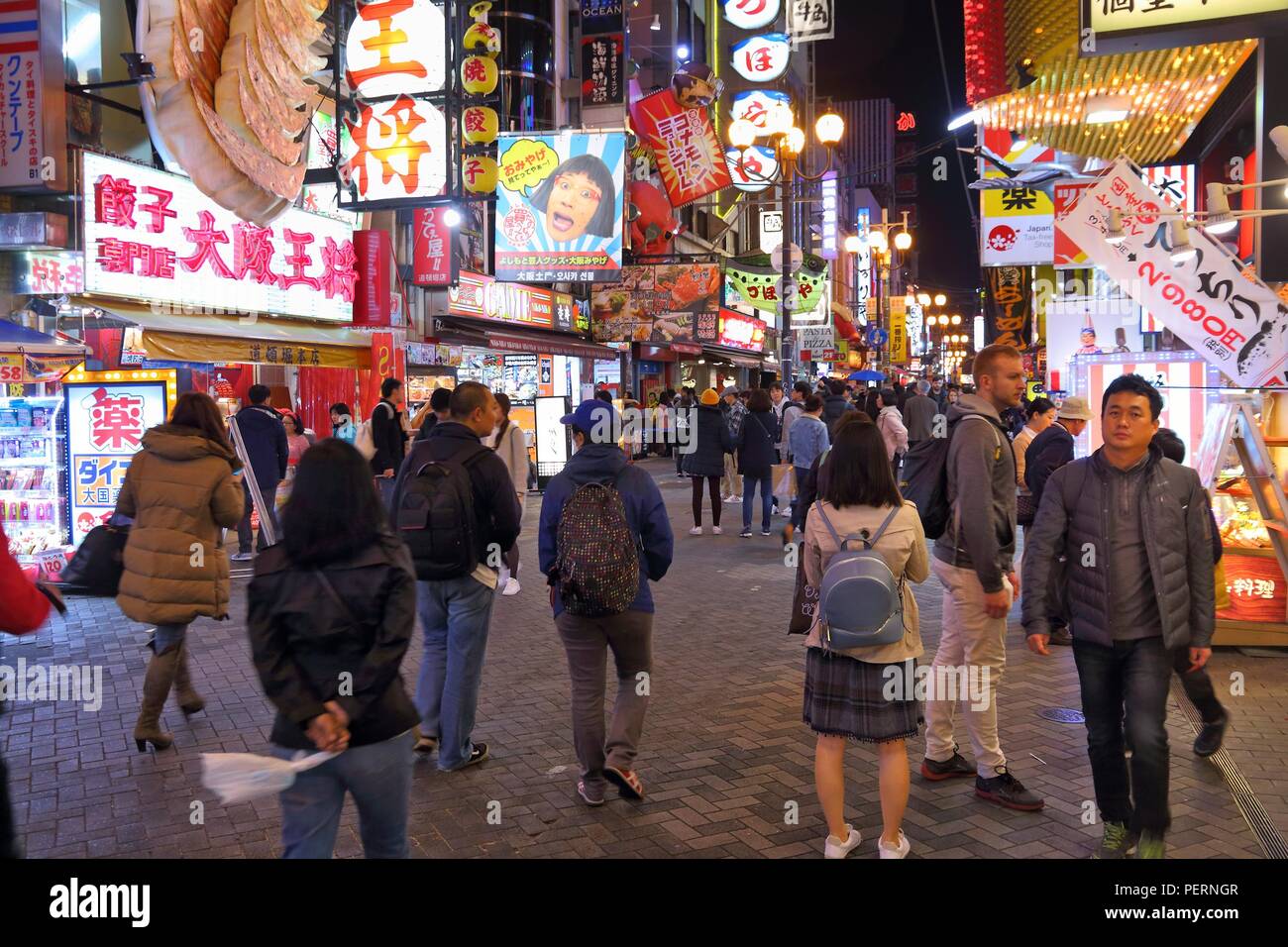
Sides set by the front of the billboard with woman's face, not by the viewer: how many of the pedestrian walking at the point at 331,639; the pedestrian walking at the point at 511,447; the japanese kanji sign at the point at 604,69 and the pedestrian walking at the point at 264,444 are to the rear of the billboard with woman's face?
1

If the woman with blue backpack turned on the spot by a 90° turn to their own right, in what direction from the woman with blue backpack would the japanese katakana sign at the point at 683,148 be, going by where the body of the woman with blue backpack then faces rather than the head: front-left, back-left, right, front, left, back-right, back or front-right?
left

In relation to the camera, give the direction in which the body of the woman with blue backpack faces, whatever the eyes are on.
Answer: away from the camera

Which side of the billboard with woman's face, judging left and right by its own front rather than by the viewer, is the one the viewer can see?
front

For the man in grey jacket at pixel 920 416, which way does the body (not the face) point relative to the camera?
away from the camera

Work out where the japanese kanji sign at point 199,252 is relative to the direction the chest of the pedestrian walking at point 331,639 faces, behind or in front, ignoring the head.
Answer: in front

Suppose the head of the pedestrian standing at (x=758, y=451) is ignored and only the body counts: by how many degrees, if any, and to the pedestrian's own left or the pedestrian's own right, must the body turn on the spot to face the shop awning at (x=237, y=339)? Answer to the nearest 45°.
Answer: approximately 90° to the pedestrian's own left

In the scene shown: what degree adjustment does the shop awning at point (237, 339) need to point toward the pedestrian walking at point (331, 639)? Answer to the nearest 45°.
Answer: approximately 45° to its right

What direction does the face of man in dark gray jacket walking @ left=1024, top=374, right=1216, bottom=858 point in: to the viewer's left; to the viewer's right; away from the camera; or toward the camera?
toward the camera

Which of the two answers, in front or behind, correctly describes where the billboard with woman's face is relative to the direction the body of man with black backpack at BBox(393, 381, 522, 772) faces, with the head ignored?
in front

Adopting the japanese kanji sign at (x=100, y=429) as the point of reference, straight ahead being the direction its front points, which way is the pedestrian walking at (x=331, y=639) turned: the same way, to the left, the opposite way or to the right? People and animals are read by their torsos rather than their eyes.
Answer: the opposite way

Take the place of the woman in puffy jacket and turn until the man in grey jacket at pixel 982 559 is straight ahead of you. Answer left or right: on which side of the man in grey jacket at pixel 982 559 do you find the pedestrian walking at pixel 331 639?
right

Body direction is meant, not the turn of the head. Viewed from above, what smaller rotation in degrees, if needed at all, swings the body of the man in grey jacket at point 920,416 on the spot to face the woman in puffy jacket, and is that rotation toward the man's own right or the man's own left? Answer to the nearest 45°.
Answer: approximately 180°
